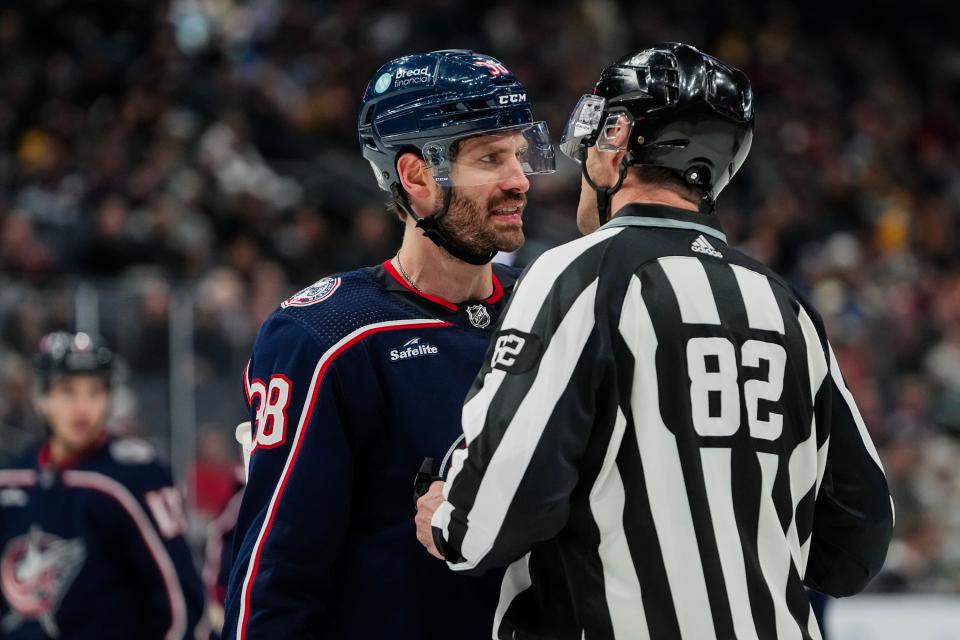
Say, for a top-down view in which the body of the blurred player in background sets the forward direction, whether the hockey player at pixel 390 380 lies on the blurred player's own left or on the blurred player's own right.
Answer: on the blurred player's own left

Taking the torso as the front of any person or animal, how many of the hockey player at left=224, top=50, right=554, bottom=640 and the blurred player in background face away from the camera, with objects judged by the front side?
0

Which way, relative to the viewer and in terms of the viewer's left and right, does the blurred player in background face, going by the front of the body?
facing the viewer and to the left of the viewer

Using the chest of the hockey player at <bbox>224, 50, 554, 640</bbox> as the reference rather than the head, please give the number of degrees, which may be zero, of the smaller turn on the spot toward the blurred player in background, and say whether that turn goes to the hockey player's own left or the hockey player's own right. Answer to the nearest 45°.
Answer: approximately 180°

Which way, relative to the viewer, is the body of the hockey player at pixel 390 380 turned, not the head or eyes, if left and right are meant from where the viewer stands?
facing the viewer and to the right of the viewer
